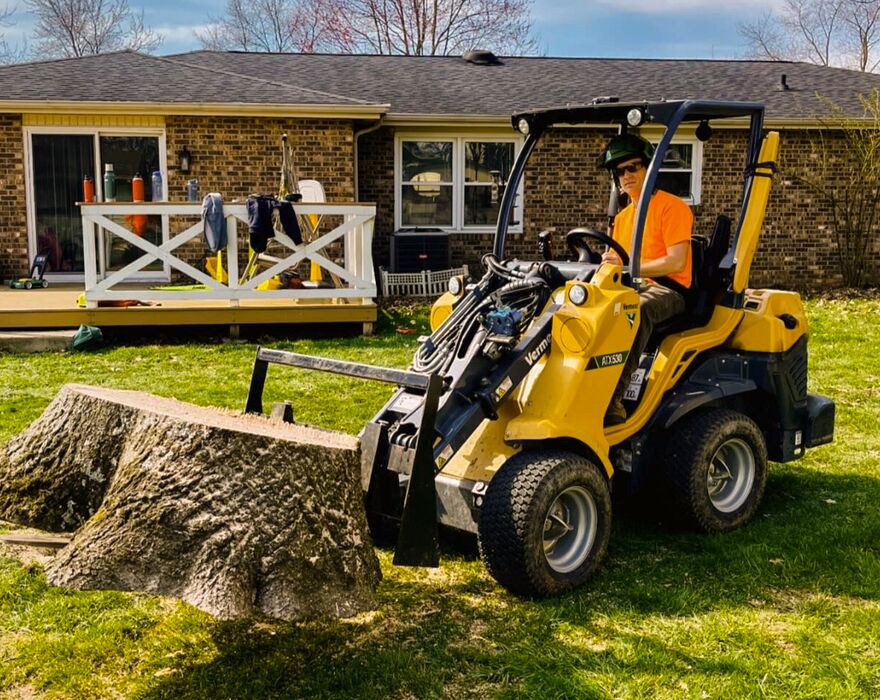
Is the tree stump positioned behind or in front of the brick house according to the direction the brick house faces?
behind

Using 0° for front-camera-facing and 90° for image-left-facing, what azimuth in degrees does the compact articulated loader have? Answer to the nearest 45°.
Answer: approximately 45°

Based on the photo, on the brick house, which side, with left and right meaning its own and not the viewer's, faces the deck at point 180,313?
back

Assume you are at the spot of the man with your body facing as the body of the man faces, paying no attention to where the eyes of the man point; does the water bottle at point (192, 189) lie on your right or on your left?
on your right

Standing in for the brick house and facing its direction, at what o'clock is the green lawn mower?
The green lawn mower is roughly at 8 o'clock from the brick house.

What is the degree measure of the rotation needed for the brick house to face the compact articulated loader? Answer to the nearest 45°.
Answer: approximately 180°

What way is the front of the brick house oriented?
away from the camera

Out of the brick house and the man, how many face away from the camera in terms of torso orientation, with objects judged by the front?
1

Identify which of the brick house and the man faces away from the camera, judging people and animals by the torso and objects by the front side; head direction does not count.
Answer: the brick house

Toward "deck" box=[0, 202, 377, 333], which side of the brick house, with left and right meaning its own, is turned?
back

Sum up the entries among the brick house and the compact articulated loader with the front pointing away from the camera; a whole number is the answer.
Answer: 1
